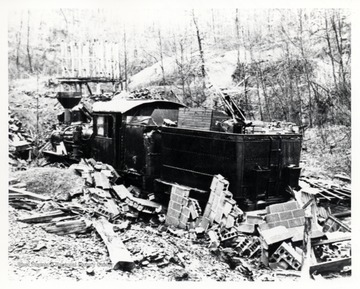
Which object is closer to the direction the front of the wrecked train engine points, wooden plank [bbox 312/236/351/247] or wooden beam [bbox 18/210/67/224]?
the wooden beam

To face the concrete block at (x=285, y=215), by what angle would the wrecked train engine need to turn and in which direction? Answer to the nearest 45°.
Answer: approximately 180°

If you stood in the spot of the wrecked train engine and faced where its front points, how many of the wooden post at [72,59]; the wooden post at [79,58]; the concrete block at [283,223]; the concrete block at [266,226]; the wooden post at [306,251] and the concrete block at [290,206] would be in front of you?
2

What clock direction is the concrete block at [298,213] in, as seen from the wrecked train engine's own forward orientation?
The concrete block is roughly at 6 o'clock from the wrecked train engine.

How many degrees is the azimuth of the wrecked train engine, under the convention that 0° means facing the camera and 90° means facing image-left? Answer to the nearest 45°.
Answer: approximately 135°

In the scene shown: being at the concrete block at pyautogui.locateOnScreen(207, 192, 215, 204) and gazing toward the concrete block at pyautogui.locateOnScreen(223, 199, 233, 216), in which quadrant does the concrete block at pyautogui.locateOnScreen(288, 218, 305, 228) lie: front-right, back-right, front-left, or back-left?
front-left

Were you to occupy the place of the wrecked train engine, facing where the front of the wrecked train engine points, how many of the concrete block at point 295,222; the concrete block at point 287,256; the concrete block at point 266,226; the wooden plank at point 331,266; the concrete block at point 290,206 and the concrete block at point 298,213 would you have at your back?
6

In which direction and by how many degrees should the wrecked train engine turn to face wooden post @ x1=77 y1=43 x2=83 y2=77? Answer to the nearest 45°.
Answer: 0° — it already faces it

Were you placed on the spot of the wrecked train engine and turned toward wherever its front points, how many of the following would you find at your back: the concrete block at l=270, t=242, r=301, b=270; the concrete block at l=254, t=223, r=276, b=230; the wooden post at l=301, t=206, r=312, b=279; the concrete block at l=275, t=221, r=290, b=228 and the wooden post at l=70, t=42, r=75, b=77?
4

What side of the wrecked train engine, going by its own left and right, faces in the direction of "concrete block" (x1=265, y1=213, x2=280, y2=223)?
back

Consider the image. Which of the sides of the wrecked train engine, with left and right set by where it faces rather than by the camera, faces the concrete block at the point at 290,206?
back

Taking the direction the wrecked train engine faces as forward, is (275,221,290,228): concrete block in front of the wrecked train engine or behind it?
behind

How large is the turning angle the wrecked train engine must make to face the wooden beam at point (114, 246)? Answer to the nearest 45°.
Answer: approximately 90° to its left
